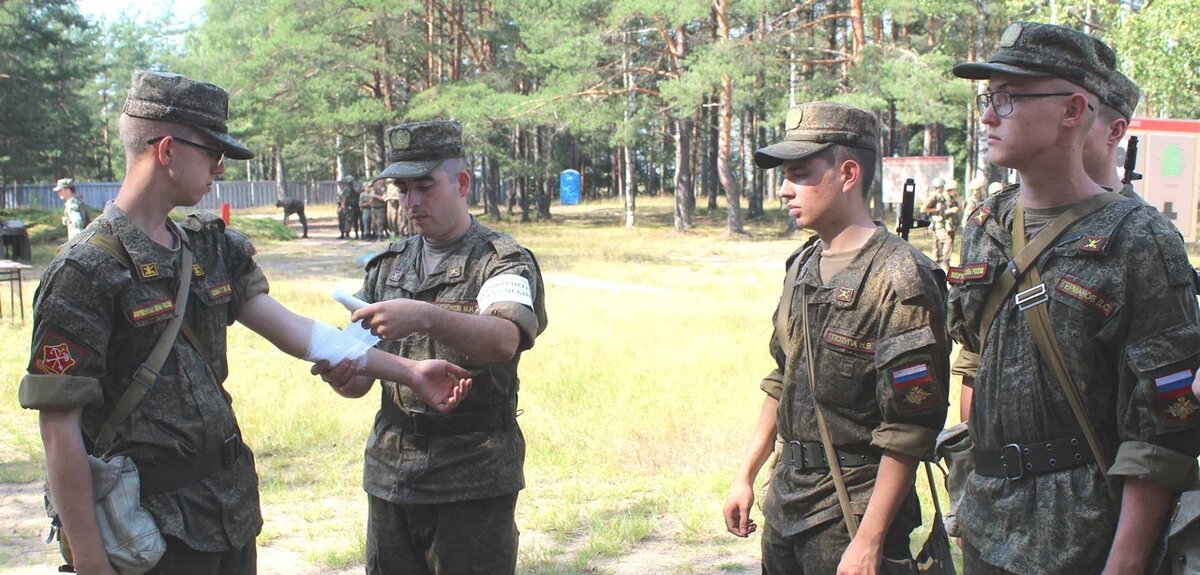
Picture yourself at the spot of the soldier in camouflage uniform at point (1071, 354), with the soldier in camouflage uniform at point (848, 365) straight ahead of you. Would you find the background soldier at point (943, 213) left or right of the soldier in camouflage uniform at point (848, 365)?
right

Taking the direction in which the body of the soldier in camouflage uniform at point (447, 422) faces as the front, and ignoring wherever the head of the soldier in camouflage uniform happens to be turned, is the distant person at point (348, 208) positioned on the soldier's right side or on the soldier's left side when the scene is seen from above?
on the soldier's right side

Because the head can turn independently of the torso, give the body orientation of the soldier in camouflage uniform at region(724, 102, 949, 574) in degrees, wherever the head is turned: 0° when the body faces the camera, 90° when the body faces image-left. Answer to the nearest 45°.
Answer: approximately 45°

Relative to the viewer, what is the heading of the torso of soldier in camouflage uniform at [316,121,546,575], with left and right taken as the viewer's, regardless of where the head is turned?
facing the viewer and to the left of the viewer

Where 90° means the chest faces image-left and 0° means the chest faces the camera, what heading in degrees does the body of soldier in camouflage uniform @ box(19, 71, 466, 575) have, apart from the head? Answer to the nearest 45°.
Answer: approximately 315°

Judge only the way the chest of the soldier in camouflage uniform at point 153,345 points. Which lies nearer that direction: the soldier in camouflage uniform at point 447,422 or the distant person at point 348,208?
the soldier in camouflage uniform

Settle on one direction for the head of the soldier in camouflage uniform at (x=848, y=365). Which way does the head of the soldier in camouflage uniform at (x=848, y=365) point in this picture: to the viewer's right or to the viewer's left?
to the viewer's left

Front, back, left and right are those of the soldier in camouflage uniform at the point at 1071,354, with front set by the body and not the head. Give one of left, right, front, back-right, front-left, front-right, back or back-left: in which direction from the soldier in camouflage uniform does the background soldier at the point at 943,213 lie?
back-right

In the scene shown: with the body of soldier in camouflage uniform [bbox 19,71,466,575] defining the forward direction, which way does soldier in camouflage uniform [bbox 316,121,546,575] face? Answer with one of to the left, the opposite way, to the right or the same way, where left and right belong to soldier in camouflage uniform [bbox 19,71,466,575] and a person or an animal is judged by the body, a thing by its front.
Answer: to the right

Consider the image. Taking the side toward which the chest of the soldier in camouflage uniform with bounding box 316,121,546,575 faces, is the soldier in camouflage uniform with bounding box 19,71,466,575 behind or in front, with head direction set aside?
in front

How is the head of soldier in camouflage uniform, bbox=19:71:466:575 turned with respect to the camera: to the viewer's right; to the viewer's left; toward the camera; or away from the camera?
to the viewer's right

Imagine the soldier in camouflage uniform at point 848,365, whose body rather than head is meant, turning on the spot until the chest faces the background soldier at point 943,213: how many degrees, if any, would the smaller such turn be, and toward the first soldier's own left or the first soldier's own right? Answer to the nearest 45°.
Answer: approximately 135° to the first soldier's own right

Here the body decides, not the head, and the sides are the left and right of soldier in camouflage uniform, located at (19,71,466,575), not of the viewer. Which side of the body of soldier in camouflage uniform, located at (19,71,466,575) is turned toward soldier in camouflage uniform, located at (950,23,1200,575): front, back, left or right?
front

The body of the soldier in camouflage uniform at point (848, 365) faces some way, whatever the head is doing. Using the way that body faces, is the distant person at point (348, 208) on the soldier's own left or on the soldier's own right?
on the soldier's own right

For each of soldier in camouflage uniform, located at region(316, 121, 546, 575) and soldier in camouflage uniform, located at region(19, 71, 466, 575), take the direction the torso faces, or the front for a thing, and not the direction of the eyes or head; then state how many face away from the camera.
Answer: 0
